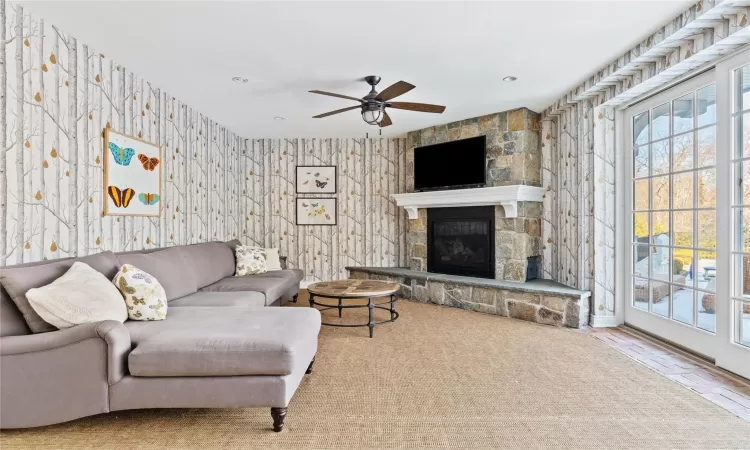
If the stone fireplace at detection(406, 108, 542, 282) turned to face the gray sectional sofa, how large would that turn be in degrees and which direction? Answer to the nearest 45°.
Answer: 0° — it already faces it

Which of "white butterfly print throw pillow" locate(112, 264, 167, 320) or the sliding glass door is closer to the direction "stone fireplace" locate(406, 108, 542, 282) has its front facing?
the white butterfly print throw pillow

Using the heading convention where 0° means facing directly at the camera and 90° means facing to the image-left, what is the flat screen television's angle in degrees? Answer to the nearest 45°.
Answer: approximately 45°

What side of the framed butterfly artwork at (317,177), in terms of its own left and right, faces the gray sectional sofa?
front

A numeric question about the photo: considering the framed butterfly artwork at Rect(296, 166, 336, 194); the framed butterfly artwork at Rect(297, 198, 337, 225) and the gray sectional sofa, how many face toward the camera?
2

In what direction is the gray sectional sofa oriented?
to the viewer's right

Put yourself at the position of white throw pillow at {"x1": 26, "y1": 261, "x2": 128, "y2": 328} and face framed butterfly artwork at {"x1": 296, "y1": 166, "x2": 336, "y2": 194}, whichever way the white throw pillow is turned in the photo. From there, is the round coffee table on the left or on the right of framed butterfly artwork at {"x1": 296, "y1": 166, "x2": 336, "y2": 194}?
right

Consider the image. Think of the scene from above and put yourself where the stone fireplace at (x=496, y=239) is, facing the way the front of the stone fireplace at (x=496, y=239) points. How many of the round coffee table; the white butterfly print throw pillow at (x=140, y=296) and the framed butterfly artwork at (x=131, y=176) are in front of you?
3

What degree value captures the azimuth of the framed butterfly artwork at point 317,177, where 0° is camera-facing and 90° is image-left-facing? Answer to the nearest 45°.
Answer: approximately 0°

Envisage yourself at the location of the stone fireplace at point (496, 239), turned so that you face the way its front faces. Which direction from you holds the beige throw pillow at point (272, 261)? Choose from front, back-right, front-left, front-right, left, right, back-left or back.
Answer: front-right

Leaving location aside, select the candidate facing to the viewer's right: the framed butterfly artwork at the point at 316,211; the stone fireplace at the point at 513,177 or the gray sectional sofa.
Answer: the gray sectional sofa

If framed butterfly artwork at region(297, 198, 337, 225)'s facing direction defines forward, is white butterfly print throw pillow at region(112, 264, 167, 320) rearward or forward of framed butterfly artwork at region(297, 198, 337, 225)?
forward

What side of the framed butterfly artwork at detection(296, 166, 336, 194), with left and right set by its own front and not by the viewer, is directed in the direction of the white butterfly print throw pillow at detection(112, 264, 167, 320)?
front
